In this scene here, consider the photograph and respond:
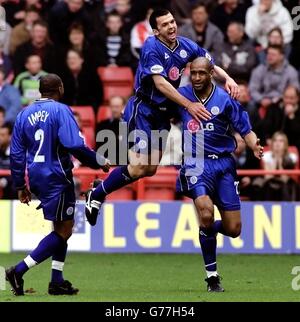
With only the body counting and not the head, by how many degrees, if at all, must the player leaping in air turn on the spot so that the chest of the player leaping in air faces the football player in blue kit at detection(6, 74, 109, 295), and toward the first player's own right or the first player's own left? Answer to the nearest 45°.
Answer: approximately 90° to the first player's own right

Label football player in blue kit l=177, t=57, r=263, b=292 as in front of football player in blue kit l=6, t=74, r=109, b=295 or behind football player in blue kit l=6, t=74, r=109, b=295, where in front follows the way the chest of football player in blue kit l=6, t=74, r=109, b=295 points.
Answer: in front

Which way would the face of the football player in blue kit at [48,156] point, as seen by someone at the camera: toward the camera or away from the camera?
away from the camera

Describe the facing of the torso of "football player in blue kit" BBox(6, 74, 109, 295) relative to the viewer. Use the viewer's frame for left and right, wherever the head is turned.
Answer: facing away from the viewer and to the right of the viewer

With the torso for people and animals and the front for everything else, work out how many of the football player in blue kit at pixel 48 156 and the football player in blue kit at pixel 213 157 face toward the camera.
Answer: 1

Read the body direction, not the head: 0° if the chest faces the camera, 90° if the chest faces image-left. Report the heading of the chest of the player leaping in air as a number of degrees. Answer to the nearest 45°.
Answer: approximately 315°
